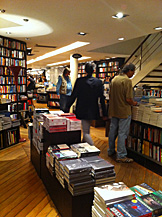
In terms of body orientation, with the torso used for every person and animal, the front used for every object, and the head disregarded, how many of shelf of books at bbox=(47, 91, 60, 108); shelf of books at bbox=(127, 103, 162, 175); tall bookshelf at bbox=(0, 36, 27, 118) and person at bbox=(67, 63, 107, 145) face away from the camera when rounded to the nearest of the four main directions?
1

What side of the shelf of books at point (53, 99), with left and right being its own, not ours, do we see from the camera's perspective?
front

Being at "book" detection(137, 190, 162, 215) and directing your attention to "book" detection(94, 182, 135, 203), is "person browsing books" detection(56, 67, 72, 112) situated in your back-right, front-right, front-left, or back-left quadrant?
front-right

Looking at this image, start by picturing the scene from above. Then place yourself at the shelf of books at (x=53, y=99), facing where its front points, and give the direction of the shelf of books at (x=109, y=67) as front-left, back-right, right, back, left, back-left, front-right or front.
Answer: left

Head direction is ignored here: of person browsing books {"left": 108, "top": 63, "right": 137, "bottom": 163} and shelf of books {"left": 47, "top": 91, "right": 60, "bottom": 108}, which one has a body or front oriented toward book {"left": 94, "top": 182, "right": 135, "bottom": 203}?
the shelf of books

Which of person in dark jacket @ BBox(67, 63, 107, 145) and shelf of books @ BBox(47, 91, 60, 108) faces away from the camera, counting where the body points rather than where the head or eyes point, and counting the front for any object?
the person in dark jacket

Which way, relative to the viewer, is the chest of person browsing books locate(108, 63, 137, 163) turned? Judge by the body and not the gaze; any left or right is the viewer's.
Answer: facing away from the viewer and to the right of the viewer

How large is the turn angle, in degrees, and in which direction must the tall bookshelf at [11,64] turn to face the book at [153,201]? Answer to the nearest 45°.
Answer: approximately 45° to its right

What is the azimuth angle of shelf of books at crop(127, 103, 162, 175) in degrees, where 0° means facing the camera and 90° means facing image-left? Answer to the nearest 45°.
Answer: approximately 45°

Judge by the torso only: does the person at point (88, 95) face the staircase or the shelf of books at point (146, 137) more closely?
the staircase

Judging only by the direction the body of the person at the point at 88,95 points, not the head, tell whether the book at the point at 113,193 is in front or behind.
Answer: behind

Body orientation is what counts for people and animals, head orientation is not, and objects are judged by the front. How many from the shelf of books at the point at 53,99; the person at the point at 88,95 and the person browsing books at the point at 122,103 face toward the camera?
1

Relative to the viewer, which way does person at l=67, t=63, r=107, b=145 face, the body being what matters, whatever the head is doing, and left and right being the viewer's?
facing away from the viewer

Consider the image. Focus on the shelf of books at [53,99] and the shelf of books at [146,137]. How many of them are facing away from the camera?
0

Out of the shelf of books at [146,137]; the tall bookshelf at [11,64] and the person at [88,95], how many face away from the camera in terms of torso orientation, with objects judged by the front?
1

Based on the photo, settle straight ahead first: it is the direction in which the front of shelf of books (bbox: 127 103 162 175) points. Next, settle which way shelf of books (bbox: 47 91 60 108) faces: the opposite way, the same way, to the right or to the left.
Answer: to the left
